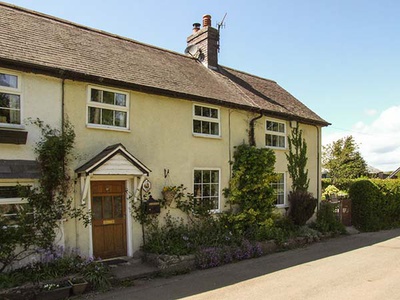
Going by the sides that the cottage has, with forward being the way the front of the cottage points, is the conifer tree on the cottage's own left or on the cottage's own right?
on the cottage's own left

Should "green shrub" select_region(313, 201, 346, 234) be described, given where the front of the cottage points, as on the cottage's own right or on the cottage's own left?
on the cottage's own left

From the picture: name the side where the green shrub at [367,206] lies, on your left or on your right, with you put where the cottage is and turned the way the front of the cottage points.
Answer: on your left

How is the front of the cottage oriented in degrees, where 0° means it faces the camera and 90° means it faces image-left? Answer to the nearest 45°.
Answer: approximately 315°

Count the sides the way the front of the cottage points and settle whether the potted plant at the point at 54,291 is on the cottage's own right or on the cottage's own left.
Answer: on the cottage's own right
